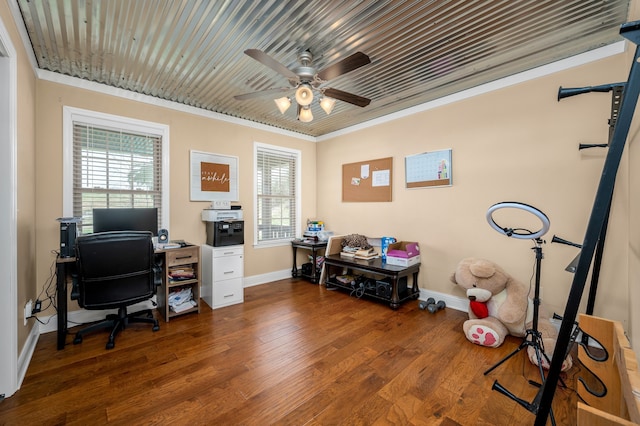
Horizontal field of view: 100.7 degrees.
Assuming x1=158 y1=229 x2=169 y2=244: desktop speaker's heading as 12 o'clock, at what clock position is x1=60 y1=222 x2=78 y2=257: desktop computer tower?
x1=60 y1=222 x2=78 y2=257: desktop computer tower is roughly at 2 o'clock from x1=158 y1=229 x2=169 y2=244: desktop speaker.

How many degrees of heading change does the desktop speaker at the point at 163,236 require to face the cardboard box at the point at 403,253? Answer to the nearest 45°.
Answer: approximately 45° to its left

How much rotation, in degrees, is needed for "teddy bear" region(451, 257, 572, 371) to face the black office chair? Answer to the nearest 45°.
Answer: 0° — it already faces it

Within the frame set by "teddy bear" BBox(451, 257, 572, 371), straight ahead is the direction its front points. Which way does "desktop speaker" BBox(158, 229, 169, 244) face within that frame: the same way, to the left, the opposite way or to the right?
to the left

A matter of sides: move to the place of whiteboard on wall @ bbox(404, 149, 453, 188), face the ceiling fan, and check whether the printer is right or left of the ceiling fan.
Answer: right

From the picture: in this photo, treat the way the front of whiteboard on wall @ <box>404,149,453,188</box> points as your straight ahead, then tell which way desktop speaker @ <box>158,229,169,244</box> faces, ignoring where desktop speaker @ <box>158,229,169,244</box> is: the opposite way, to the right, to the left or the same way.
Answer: to the left

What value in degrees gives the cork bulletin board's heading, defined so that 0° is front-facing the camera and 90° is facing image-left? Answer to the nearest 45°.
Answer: approximately 45°

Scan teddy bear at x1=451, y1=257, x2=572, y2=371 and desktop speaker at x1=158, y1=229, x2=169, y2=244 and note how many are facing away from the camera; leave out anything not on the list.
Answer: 0

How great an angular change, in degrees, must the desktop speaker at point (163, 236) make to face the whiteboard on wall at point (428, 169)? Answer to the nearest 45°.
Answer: approximately 45° to its left

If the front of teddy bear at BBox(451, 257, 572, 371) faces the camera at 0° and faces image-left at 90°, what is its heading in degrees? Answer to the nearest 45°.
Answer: approximately 45°

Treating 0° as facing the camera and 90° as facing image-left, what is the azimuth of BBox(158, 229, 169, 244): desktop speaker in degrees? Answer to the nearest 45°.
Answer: approximately 0°

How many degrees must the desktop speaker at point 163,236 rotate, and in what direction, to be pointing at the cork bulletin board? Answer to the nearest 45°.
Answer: approximately 90° to its left

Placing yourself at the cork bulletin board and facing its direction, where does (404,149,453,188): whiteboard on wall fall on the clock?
The whiteboard on wall is roughly at 9 o'clock from the cork bulletin board.
